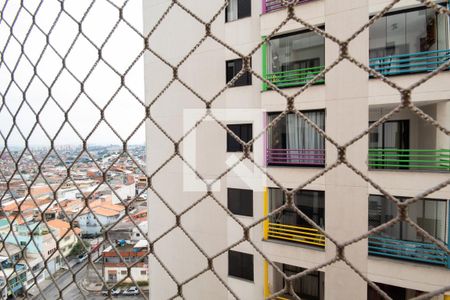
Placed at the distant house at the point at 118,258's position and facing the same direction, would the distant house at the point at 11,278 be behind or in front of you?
in front

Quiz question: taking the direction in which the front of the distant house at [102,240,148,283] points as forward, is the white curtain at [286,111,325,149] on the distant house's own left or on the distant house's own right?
on the distant house's own left

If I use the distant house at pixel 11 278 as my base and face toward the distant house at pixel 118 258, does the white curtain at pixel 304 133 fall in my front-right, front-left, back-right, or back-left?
front-right

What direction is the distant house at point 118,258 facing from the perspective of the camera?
toward the camera
